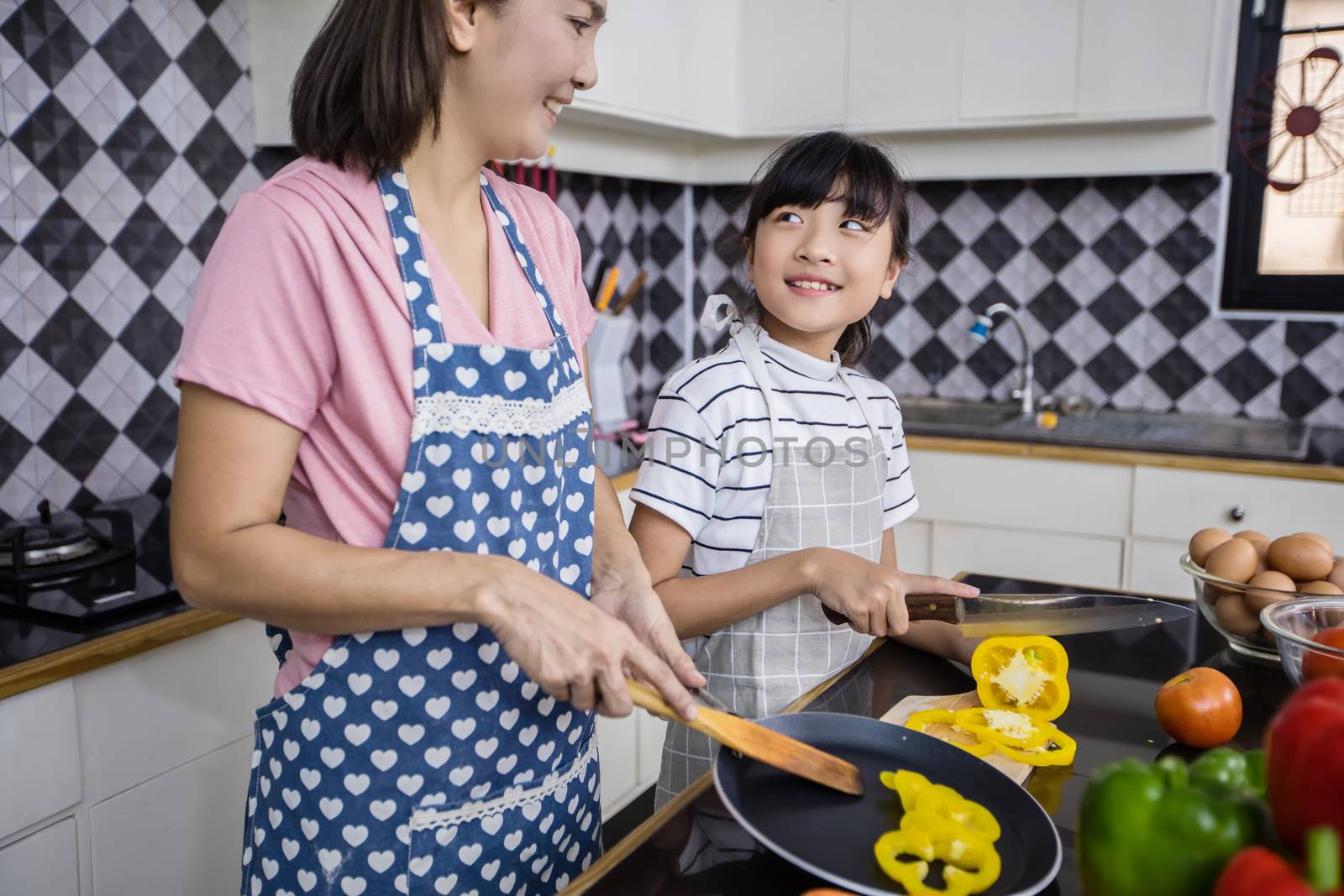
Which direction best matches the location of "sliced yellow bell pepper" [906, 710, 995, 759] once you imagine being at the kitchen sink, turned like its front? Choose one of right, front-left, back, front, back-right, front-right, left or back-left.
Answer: front

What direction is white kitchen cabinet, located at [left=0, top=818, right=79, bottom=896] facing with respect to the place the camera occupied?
facing the viewer and to the right of the viewer

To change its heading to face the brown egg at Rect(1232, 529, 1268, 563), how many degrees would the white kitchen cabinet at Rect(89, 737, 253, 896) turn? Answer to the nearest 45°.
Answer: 0° — it already faces it

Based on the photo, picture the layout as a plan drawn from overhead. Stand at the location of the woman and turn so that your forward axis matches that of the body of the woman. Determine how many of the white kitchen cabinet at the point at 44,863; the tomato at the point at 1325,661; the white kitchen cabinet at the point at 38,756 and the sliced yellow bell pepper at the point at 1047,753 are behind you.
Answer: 2

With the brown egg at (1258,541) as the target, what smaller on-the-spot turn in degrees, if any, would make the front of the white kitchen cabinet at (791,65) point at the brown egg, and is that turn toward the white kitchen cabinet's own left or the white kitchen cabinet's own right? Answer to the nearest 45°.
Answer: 0° — it already faces it

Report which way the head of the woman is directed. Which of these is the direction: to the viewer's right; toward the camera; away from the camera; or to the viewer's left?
to the viewer's right

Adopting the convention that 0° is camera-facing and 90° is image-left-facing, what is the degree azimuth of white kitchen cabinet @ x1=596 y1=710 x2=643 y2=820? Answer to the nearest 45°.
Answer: approximately 315°

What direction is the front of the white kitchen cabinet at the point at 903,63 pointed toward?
toward the camera

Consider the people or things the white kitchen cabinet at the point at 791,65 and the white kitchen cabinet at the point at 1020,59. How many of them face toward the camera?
2

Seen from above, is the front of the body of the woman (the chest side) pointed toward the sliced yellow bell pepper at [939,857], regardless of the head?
yes

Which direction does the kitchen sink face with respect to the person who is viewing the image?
facing the viewer

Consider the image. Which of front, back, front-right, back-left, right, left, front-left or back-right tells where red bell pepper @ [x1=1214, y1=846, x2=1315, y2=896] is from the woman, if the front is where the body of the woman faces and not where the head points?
front

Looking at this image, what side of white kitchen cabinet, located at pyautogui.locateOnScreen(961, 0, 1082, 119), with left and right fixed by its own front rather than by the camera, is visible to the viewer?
front

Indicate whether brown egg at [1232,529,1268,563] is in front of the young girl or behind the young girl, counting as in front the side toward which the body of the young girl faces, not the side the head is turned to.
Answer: in front
